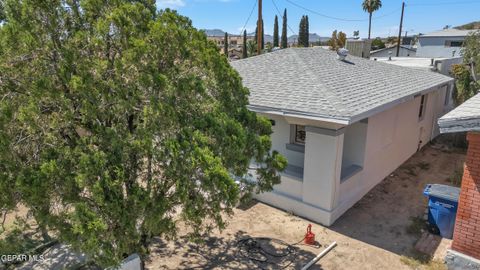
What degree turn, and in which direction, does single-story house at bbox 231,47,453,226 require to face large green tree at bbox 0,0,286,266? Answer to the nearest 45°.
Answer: approximately 45° to its left

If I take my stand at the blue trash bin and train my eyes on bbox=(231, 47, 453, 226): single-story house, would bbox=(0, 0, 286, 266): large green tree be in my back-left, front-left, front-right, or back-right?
front-left

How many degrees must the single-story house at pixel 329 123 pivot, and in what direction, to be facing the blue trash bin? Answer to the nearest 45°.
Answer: approximately 90° to its left

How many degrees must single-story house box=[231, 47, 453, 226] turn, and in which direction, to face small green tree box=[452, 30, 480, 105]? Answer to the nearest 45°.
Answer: approximately 180°

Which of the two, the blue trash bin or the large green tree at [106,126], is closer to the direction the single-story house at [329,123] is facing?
the large green tree

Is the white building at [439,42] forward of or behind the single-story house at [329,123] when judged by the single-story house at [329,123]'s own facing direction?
behind

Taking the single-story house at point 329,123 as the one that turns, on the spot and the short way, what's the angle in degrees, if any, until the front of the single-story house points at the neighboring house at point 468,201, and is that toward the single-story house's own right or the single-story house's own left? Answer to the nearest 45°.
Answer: approximately 90° to the single-story house's own left

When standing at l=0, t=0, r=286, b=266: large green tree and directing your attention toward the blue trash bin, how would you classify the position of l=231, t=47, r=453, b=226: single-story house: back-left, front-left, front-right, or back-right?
front-left

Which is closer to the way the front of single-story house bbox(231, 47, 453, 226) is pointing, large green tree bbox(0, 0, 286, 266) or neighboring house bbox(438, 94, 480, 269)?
the large green tree

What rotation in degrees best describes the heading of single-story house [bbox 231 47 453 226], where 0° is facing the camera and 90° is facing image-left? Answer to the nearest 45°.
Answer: approximately 45°
